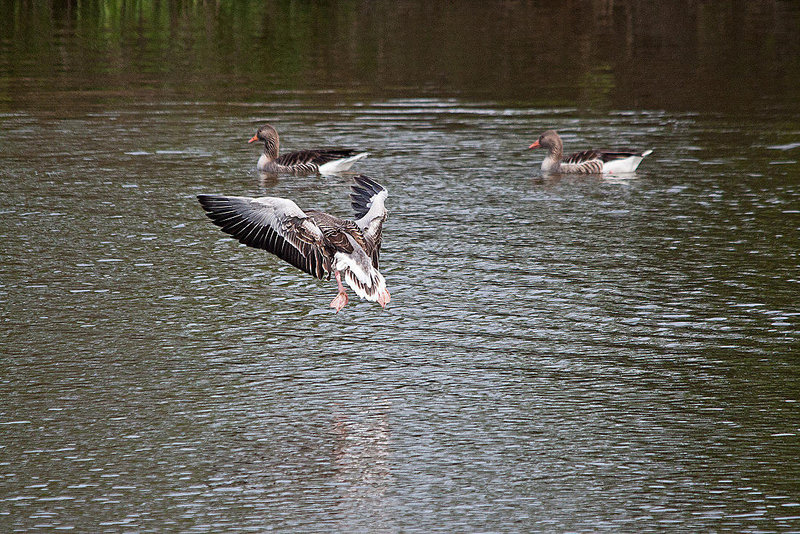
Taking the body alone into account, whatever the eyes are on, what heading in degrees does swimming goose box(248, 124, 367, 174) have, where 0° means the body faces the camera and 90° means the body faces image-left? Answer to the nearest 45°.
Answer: approximately 90°

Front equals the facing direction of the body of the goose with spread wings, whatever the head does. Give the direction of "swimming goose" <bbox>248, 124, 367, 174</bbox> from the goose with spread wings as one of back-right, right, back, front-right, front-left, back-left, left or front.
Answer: front-right

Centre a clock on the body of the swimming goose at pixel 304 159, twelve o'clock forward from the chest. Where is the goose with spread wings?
The goose with spread wings is roughly at 9 o'clock from the swimming goose.

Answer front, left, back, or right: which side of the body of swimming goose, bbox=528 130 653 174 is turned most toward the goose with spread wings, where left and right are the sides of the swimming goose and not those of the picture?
left

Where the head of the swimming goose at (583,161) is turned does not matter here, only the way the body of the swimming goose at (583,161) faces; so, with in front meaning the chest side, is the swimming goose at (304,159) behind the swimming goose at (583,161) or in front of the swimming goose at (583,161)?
in front

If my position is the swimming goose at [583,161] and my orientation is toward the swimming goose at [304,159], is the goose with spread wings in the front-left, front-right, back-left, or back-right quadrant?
front-left

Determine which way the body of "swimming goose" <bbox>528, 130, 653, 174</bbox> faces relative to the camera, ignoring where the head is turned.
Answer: to the viewer's left

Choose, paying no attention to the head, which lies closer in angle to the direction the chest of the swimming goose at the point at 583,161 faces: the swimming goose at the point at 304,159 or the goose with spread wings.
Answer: the swimming goose

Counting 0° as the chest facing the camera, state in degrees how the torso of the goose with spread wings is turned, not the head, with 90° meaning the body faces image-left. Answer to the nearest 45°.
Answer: approximately 135°

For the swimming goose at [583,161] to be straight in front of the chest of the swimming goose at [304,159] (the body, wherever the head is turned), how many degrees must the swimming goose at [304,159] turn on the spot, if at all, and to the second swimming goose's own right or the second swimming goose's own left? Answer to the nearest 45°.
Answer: approximately 180°

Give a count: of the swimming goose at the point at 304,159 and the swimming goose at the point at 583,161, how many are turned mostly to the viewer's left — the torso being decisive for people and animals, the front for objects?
2
